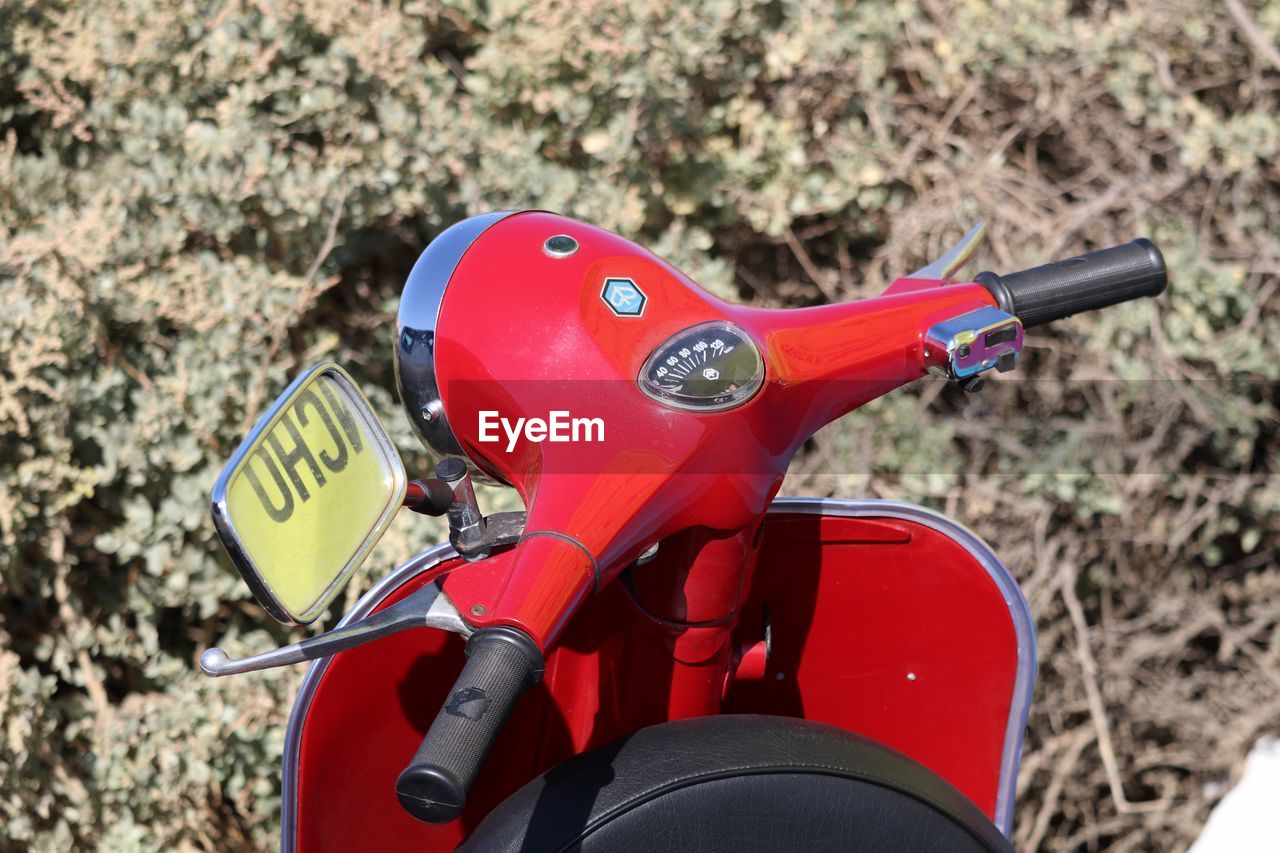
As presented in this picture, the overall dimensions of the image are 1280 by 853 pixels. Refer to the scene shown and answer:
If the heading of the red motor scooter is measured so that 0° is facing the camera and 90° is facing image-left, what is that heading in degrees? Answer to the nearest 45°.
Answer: approximately 135°
